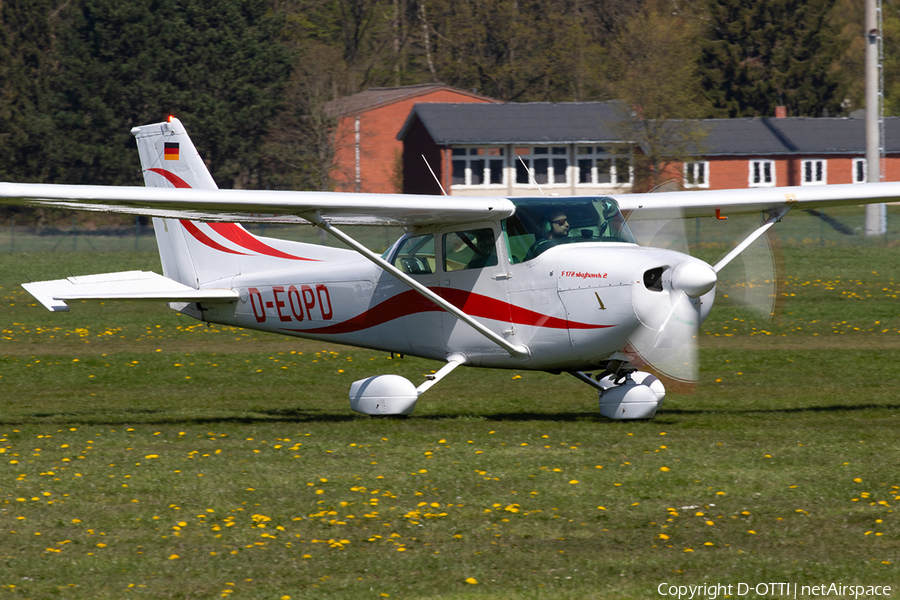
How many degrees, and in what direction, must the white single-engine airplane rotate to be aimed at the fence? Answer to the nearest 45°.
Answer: approximately 135° to its left

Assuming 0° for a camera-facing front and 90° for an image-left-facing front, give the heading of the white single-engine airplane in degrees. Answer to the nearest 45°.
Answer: approximately 315°
